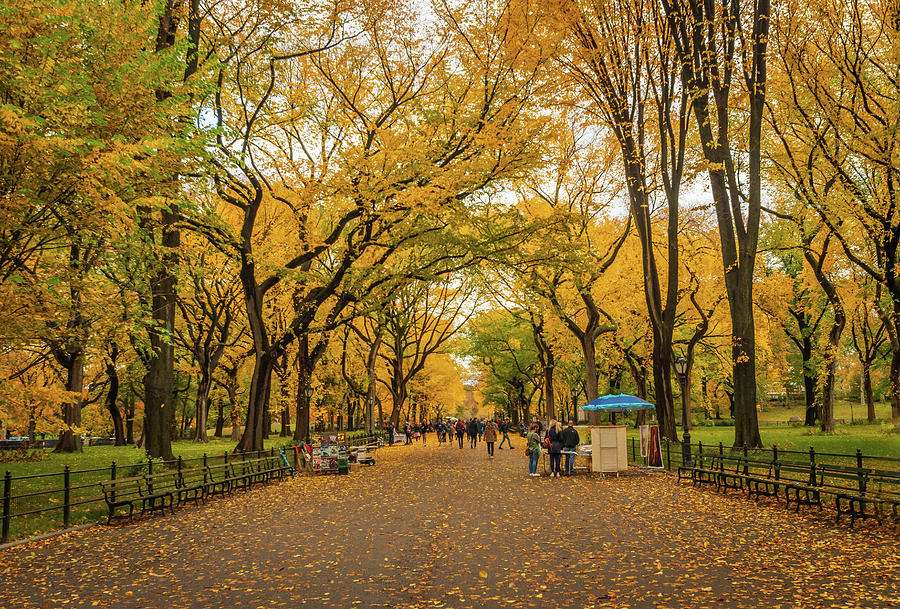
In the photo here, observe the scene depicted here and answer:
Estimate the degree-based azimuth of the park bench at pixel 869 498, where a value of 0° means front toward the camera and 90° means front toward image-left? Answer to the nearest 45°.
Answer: approximately 45°

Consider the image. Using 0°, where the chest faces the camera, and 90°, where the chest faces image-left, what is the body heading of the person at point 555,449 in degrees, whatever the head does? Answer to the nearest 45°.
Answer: approximately 180°

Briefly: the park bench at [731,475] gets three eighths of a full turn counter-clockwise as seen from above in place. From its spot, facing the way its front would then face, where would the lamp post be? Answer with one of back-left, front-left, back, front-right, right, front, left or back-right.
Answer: left

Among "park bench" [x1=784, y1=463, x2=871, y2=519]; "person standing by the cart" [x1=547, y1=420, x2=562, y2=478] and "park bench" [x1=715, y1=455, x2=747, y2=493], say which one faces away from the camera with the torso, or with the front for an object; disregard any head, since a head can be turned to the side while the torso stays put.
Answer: the person standing by the cart

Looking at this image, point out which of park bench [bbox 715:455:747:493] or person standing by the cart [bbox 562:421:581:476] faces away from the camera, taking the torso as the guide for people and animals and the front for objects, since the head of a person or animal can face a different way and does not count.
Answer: the person standing by the cart

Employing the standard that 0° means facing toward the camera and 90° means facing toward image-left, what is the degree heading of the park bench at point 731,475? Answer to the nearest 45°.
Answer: approximately 45°

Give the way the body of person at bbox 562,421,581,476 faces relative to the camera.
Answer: away from the camera
